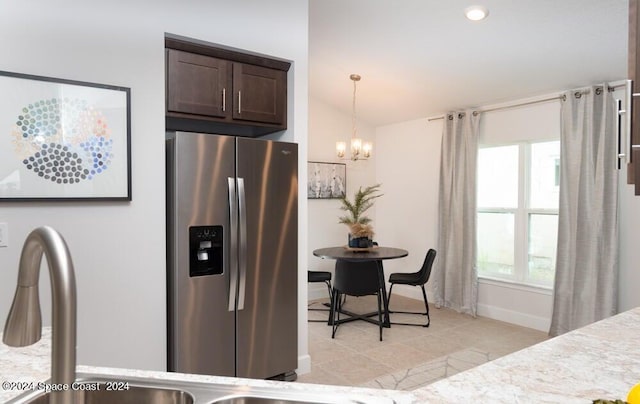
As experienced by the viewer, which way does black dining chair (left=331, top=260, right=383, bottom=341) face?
facing away from the viewer

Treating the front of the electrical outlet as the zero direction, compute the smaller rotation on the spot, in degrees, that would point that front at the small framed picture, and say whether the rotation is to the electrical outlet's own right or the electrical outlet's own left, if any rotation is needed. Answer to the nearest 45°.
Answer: approximately 135° to the electrical outlet's own left

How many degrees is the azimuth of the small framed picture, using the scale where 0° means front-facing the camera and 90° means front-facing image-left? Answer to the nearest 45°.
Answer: approximately 0°

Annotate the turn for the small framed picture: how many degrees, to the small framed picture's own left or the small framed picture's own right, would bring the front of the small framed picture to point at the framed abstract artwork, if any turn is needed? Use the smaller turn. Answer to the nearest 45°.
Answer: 0° — it already faces it

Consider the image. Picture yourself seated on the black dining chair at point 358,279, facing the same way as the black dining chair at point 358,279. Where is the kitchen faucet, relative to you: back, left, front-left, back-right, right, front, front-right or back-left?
back

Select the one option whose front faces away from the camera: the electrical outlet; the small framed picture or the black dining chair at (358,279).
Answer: the black dining chair

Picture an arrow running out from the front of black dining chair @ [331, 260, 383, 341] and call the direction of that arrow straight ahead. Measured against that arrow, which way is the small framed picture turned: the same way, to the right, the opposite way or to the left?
the opposite way

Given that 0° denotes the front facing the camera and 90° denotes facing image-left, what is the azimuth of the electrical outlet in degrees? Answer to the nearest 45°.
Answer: approximately 0°

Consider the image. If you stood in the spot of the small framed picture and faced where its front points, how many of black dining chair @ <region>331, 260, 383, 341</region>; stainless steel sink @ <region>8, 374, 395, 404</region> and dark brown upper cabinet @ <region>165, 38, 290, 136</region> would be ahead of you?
3

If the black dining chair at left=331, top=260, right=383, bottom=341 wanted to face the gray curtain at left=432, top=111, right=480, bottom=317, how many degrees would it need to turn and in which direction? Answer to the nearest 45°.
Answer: approximately 45° to its right

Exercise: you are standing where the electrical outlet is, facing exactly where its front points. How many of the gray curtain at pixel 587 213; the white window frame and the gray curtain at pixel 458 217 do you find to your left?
3

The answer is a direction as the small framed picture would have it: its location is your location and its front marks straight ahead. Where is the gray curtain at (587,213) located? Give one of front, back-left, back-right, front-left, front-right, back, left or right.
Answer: front-left
